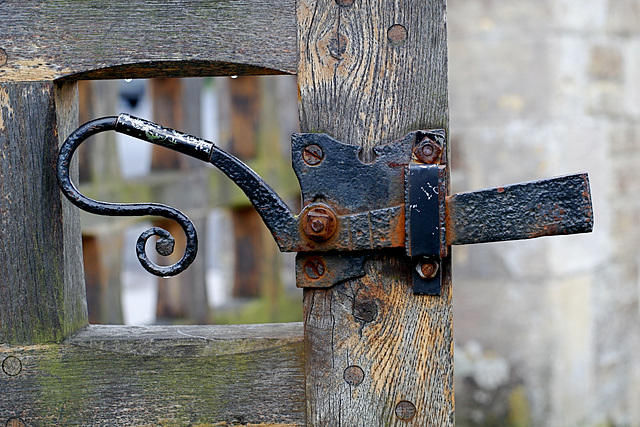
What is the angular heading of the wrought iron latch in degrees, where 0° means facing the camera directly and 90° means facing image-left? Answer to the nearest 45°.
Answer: approximately 0°
